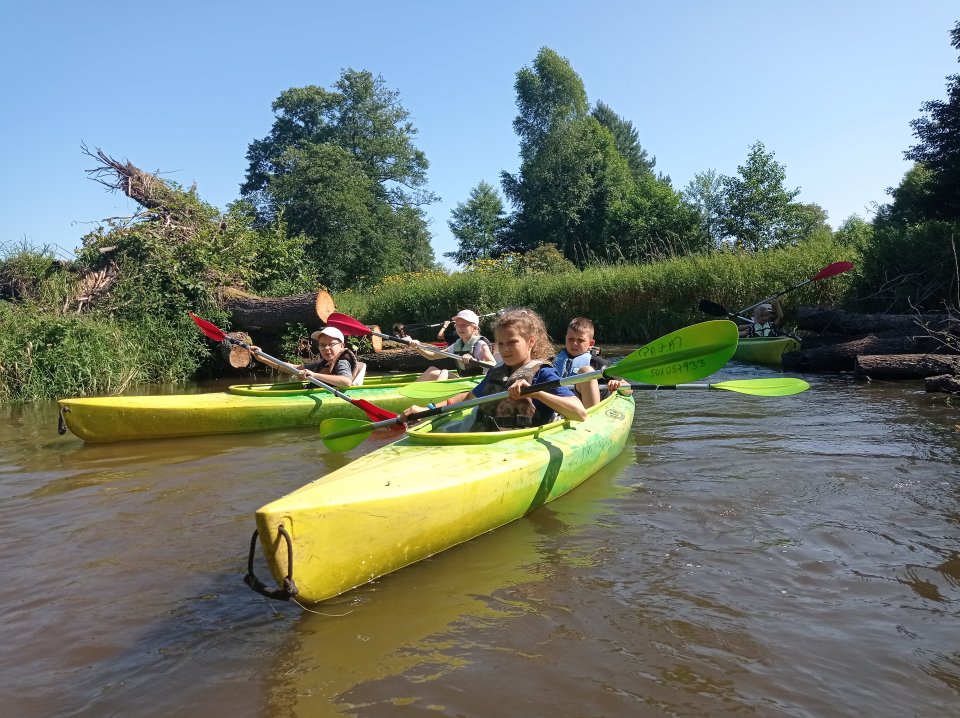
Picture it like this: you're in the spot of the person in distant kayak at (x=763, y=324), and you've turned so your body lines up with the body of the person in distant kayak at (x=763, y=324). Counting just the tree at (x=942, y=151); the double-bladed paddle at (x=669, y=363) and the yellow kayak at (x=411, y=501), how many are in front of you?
2

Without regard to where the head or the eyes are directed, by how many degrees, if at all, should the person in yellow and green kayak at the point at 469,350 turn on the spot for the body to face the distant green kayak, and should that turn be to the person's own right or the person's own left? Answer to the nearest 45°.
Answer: approximately 180°

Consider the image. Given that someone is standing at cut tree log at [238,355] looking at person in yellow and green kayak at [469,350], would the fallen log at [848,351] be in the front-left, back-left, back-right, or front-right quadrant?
front-left

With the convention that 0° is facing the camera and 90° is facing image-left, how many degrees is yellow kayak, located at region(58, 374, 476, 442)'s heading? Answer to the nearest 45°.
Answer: approximately 45°

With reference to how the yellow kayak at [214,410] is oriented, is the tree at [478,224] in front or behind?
behind

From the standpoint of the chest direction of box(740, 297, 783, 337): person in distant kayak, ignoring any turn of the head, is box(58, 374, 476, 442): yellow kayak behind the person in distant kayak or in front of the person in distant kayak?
in front

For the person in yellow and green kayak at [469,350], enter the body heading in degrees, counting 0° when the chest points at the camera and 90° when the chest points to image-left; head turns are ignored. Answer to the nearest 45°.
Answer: approximately 45°

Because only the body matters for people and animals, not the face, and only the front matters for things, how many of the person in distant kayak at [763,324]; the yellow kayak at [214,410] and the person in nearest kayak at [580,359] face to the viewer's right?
0

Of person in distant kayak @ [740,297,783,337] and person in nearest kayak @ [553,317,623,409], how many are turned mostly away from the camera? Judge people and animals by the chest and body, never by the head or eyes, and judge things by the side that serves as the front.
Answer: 0

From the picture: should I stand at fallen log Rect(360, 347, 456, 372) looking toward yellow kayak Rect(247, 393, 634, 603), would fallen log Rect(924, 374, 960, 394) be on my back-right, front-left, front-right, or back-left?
front-left

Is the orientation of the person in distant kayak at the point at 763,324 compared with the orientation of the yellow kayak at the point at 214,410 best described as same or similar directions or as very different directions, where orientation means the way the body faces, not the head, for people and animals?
same or similar directions

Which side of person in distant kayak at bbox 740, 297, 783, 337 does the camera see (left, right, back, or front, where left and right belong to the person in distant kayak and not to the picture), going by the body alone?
front

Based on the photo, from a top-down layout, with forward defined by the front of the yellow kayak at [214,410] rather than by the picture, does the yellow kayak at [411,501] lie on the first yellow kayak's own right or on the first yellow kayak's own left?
on the first yellow kayak's own left

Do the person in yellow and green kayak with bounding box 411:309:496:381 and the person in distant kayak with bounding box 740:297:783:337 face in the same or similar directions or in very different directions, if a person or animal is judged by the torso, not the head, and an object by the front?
same or similar directions

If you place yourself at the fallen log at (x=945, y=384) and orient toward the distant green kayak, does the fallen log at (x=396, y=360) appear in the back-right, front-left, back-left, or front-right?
front-left

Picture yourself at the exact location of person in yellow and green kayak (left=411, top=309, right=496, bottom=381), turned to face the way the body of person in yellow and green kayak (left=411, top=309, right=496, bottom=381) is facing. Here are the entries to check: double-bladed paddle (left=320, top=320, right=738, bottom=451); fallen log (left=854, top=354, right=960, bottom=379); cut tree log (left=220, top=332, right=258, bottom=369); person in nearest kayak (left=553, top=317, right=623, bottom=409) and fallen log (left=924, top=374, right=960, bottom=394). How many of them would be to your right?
1

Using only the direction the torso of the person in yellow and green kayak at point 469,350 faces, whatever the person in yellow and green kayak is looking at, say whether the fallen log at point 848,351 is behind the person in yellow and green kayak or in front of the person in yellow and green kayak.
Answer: behind

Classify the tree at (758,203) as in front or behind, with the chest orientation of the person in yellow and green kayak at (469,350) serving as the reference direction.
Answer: behind
